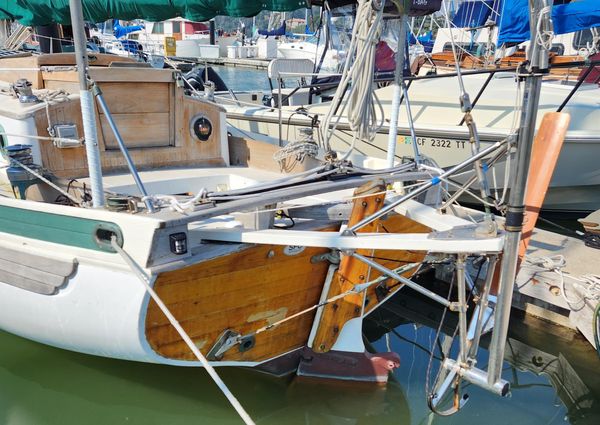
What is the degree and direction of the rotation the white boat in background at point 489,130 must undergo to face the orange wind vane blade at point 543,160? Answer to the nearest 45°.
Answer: approximately 45° to its right

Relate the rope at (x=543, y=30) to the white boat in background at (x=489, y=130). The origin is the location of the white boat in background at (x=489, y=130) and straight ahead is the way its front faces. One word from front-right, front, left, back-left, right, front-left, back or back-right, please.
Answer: front-right

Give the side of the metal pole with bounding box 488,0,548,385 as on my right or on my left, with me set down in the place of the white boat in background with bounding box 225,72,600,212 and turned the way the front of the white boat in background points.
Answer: on my right

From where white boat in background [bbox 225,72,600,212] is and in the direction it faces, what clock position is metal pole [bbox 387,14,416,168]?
The metal pole is roughly at 2 o'clock from the white boat in background.

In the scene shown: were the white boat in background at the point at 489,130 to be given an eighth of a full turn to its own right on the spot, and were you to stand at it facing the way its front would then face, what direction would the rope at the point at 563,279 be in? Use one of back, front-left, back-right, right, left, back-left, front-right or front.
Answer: front

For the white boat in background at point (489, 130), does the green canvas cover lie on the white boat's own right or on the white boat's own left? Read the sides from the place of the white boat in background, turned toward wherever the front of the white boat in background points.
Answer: on the white boat's own right

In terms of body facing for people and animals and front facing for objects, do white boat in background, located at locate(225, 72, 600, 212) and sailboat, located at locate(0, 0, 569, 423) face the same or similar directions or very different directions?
very different directions

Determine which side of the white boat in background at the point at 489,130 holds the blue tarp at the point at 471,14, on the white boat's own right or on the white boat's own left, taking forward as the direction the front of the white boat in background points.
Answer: on the white boat's own left

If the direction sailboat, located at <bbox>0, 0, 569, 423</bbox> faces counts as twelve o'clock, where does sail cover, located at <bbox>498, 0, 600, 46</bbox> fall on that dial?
The sail cover is roughly at 3 o'clock from the sailboat.

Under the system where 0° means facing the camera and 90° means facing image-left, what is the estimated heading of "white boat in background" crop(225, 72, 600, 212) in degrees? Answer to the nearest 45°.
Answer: approximately 315°

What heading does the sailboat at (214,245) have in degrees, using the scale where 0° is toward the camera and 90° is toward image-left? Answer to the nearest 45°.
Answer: approximately 135°
